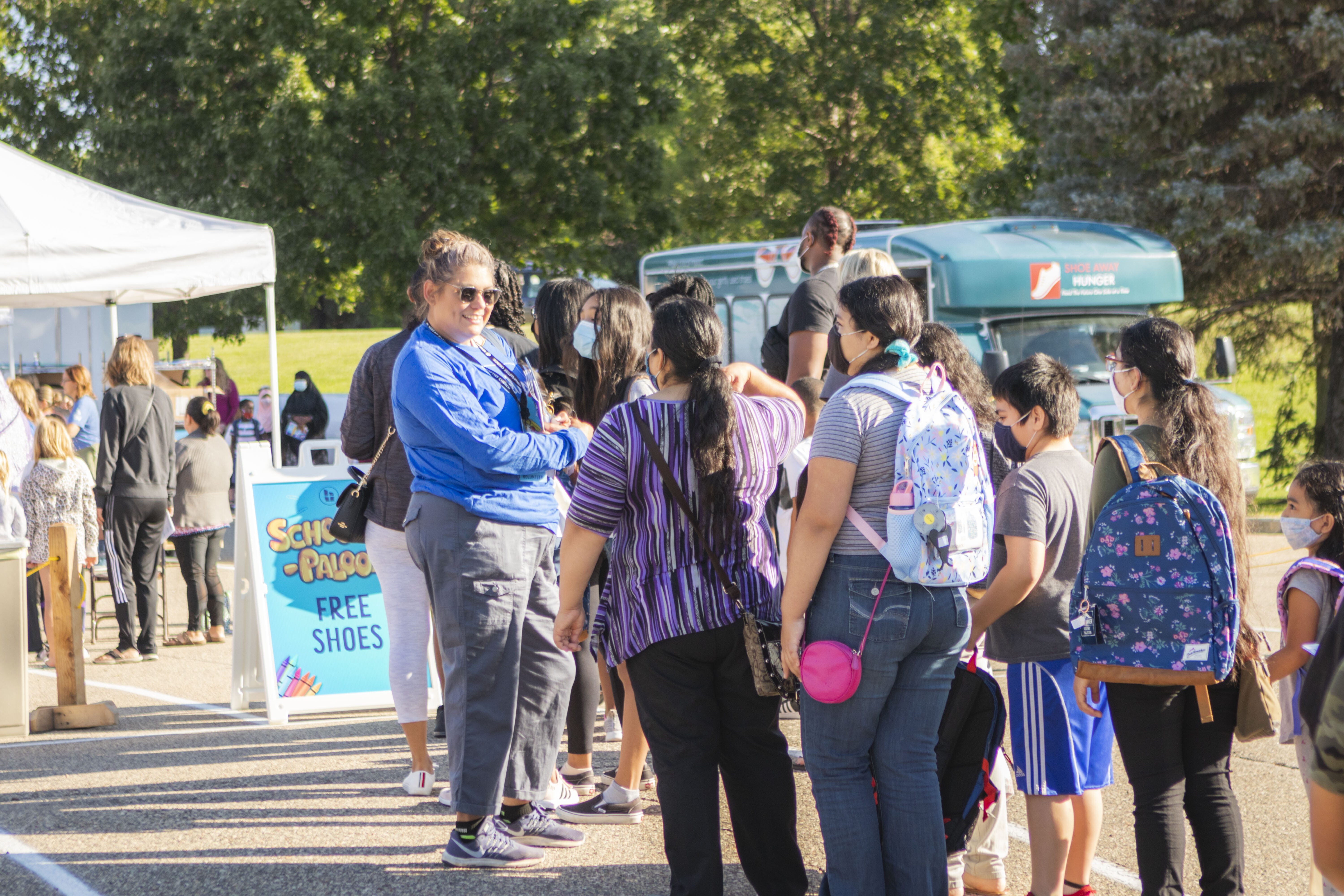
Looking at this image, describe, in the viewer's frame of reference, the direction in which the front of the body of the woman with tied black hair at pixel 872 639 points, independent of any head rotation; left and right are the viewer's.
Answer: facing away from the viewer and to the left of the viewer

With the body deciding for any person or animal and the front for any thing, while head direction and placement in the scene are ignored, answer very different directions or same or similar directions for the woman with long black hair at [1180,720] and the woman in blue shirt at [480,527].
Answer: very different directions

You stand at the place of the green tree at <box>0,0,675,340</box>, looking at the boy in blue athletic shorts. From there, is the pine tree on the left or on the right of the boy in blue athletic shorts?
left

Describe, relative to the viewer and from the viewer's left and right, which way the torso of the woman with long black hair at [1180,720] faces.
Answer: facing away from the viewer and to the left of the viewer

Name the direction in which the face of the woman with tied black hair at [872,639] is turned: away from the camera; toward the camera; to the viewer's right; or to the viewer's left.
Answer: to the viewer's left

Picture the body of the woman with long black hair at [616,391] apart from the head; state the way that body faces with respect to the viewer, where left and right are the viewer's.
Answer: facing to the left of the viewer

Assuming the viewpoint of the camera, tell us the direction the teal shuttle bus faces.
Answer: facing the viewer and to the right of the viewer

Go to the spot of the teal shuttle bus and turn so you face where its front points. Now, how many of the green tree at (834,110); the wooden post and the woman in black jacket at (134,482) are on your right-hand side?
2

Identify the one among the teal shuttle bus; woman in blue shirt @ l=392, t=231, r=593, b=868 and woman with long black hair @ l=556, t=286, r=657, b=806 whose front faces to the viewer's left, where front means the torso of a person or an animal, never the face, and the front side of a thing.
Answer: the woman with long black hair

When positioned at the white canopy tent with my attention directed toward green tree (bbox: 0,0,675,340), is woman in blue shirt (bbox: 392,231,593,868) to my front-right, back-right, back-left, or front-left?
back-right

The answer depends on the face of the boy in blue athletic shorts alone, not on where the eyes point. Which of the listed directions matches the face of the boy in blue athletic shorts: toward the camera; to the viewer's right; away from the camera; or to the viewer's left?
to the viewer's left
